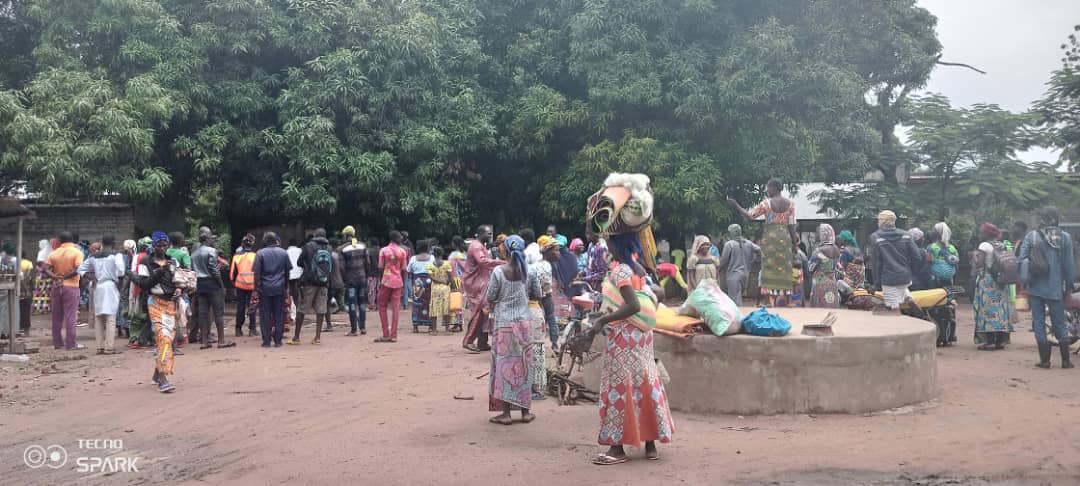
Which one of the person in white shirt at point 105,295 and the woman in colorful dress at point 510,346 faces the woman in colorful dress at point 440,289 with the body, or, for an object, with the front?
the woman in colorful dress at point 510,346

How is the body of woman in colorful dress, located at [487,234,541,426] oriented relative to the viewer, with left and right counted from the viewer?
facing away from the viewer

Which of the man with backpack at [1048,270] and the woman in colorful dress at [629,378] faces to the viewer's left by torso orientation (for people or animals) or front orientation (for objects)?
the woman in colorful dress

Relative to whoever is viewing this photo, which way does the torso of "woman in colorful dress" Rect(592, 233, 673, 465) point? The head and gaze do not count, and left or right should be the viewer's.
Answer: facing to the left of the viewer

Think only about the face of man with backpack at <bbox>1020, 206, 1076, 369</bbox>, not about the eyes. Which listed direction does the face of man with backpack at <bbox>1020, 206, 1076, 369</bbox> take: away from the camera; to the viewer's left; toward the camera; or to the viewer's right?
away from the camera

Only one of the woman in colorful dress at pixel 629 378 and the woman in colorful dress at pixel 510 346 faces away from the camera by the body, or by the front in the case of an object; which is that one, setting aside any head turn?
the woman in colorful dress at pixel 510 346

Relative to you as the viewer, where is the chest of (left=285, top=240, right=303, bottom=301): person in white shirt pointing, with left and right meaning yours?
facing away from the viewer
